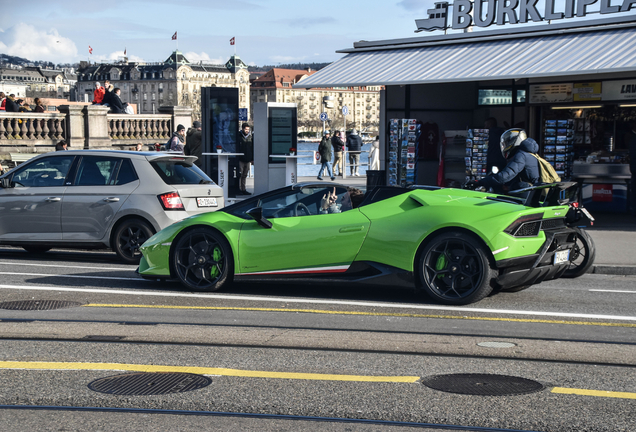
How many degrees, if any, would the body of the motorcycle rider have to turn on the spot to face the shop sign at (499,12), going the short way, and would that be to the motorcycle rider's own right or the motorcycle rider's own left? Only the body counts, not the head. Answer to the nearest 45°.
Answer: approximately 90° to the motorcycle rider's own right

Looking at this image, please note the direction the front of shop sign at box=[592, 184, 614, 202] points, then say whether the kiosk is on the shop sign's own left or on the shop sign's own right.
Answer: on the shop sign's own right

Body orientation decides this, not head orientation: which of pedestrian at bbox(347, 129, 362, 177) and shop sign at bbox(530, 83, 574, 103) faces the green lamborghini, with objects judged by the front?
the shop sign

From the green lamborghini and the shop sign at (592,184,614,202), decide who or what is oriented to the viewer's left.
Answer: the green lamborghini

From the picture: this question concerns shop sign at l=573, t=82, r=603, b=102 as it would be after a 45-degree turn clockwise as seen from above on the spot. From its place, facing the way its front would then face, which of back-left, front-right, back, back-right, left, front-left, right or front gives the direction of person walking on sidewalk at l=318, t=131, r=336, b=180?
right

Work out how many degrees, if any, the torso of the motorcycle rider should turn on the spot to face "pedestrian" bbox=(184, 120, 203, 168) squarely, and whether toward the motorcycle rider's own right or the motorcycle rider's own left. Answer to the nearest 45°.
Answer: approximately 45° to the motorcycle rider's own right

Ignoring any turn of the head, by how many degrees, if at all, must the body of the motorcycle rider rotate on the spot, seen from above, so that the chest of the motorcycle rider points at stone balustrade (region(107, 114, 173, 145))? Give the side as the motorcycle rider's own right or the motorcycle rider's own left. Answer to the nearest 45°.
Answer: approximately 45° to the motorcycle rider's own right

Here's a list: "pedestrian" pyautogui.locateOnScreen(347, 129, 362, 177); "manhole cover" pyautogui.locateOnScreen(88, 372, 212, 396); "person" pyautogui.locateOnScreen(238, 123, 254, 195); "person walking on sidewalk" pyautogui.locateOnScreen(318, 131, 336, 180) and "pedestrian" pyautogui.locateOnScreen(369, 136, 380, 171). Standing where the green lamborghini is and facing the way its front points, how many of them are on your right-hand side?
4

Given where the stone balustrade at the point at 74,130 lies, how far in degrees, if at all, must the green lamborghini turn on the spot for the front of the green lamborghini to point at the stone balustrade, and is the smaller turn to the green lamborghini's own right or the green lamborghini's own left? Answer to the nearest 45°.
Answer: approximately 45° to the green lamborghini's own right

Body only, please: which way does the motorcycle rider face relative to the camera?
to the viewer's left

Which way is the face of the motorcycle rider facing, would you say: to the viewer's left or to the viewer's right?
to the viewer's left

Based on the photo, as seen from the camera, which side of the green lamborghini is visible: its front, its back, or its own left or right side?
left

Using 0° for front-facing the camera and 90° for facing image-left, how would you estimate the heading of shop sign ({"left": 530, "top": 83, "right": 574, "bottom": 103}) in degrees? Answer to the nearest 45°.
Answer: approximately 0°

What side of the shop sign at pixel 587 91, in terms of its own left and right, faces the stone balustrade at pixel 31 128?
right
